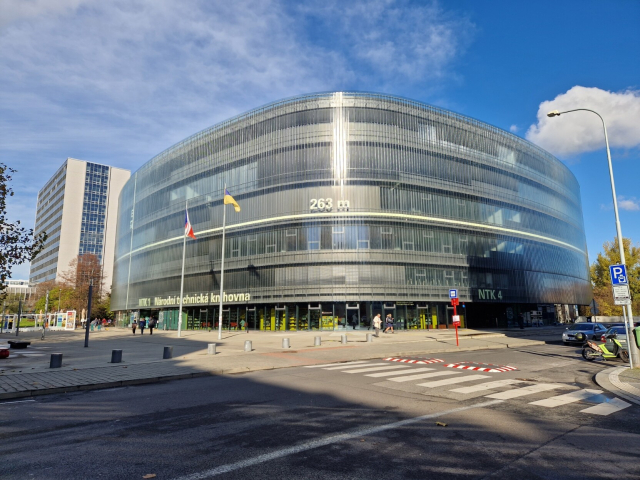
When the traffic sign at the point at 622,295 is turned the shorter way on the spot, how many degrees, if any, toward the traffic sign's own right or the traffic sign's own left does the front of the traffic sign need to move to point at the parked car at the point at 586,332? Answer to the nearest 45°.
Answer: approximately 180°

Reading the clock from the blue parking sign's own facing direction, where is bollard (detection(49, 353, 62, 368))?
The bollard is roughly at 2 o'clock from the blue parking sign.

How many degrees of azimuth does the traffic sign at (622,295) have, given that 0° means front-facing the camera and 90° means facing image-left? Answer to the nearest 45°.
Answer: approximately 0°

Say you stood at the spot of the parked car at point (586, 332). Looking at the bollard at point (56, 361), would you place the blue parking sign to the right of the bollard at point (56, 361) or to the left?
left

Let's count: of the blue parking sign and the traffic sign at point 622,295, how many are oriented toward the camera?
2

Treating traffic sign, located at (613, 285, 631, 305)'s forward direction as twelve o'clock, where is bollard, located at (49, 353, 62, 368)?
The bollard is roughly at 2 o'clock from the traffic sign.

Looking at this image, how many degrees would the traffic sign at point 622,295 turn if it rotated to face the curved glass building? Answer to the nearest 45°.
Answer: approximately 135° to its right

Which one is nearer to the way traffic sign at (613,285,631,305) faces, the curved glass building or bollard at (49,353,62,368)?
the bollard

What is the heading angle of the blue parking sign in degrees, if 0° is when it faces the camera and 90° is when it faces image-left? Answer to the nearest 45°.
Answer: approximately 0°

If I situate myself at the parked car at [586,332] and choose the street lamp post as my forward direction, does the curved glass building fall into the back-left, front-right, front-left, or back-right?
back-right

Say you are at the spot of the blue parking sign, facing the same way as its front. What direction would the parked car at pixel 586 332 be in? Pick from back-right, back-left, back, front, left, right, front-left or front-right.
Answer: back

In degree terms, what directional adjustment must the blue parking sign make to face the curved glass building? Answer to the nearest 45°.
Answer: approximately 135° to its right

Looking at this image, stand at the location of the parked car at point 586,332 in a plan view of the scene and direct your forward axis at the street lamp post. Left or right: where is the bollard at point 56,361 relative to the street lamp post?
right
